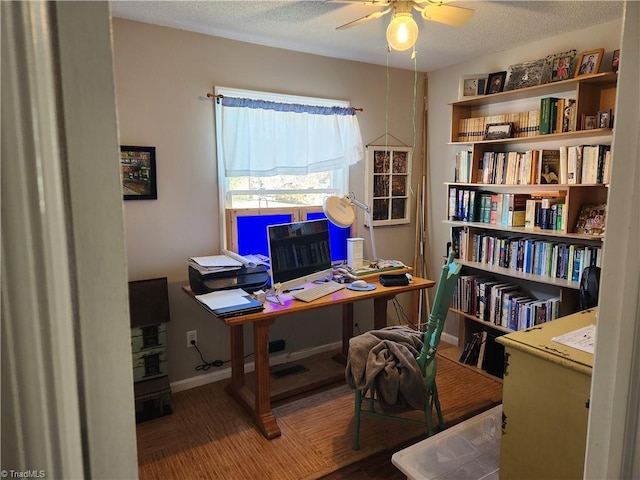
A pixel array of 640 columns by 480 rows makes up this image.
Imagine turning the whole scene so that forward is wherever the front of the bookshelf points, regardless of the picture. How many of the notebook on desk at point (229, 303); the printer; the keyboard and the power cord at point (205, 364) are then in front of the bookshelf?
4

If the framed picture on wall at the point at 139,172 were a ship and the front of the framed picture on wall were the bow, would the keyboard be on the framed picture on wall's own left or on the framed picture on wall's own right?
on the framed picture on wall's own left

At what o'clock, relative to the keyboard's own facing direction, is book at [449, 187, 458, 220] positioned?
The book is roughly at 9 o'clock from the keyboard.

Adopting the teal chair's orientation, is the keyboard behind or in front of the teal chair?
in front

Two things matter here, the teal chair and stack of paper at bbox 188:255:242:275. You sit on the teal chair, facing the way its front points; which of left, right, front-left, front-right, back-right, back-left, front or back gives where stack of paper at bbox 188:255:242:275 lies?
front

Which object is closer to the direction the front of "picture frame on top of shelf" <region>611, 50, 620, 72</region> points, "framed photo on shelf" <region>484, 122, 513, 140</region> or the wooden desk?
the wooden desk

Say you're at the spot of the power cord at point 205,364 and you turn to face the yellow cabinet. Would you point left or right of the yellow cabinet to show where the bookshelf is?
left

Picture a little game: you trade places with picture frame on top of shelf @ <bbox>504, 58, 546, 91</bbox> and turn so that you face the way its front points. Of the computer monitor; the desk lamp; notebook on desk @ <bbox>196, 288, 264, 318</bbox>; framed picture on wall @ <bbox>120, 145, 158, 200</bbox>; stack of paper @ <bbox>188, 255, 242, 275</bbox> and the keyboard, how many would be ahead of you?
6

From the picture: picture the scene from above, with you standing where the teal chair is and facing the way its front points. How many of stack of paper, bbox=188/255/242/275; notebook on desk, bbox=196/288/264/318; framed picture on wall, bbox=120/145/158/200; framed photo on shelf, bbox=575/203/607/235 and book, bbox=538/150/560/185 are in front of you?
3

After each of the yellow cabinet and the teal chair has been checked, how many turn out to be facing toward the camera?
0

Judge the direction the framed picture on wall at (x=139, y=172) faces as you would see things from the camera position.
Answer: facing the viewer

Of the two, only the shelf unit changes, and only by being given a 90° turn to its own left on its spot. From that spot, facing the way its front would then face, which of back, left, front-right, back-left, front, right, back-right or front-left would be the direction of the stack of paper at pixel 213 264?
right

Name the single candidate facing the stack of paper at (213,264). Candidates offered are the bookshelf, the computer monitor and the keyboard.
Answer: the bookshelf

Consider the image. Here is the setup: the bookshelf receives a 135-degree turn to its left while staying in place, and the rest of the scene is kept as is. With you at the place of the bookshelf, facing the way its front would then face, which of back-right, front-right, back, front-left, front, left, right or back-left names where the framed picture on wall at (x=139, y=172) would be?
back-right
